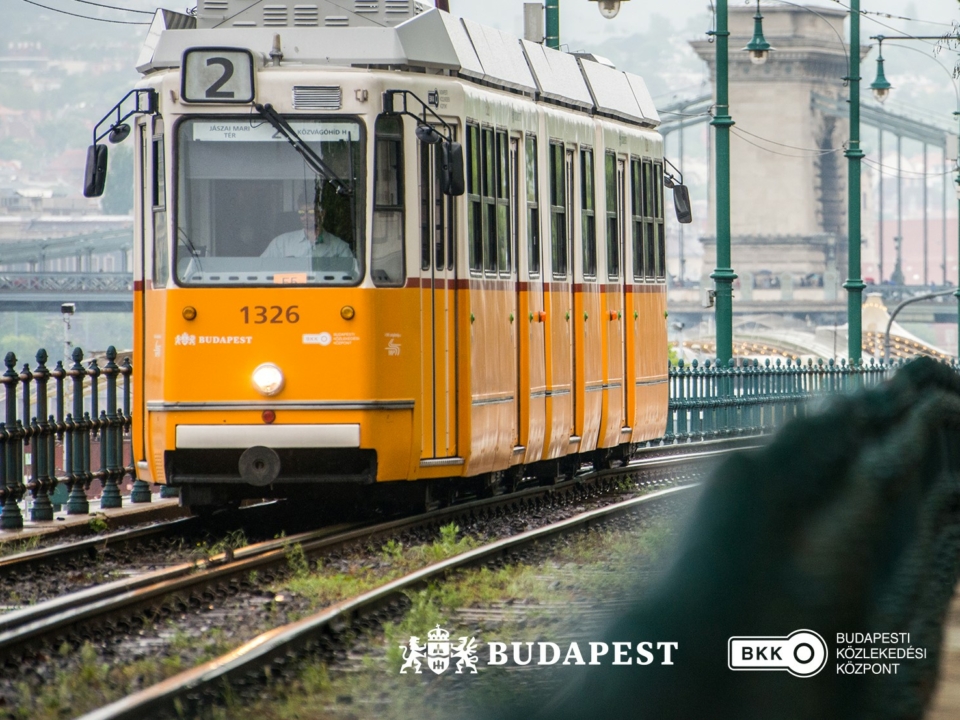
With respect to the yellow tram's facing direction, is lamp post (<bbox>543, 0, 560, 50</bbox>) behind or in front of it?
behind

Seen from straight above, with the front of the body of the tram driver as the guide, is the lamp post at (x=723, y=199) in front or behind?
behind

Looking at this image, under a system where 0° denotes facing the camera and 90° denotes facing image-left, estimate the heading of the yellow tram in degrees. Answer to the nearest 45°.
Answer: approximately 45°

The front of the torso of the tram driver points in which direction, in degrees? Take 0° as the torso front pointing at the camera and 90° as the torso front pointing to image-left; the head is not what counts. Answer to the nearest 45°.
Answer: approximately 0°

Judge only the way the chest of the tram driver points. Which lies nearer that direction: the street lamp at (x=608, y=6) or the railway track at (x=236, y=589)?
the railway track

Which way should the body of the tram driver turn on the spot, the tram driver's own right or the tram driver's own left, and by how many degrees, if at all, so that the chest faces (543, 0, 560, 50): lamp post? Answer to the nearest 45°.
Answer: approximately 180°

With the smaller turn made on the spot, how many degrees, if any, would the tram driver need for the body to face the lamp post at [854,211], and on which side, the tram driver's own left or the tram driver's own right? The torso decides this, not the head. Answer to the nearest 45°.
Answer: approximately 135° to the tram driver's own left

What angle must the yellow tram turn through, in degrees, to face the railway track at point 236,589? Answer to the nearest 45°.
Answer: approximately 45° to its left
